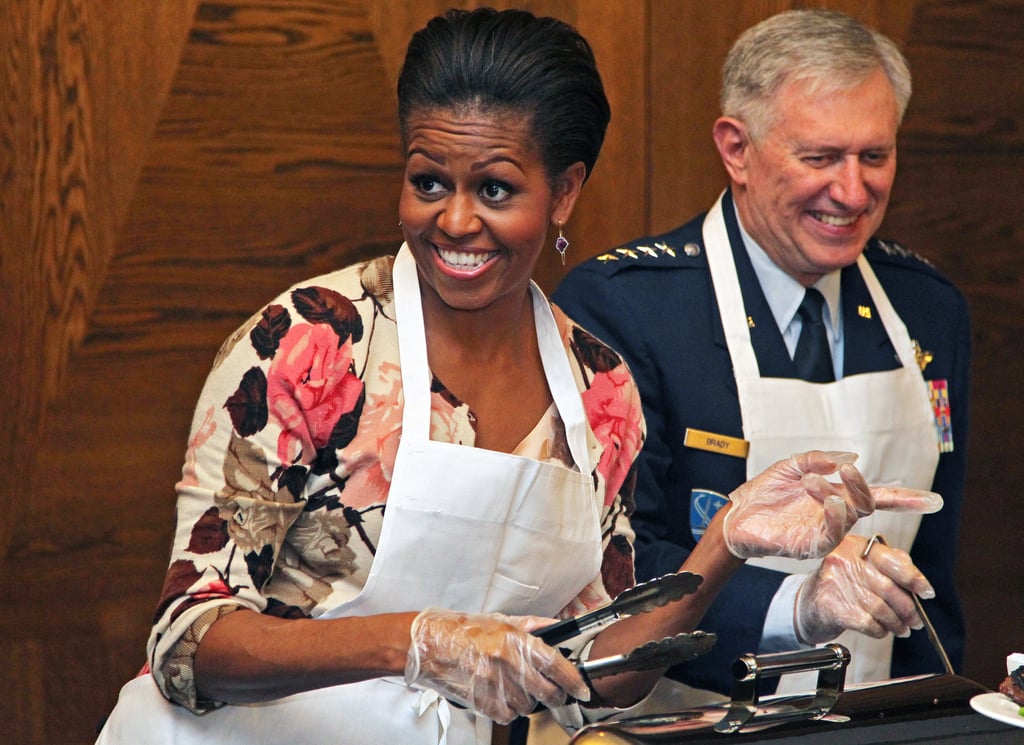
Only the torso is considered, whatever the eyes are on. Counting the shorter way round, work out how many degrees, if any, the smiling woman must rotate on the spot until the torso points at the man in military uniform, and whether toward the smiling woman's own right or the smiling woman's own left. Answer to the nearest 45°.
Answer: approximately 90° to the smiling woman's own left

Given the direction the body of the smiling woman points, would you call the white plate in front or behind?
in front

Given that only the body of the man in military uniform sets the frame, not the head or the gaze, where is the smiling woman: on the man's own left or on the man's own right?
on the man's own right

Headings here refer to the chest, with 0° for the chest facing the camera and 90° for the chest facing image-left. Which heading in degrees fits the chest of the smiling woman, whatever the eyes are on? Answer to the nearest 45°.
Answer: approximately 315°

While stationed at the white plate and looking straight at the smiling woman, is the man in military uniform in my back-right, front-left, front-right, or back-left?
front-right

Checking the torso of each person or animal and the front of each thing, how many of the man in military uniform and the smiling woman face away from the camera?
0

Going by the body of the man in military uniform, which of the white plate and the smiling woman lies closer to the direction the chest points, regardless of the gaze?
the white plate

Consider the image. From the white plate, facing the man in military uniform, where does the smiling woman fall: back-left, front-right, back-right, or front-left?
front-left

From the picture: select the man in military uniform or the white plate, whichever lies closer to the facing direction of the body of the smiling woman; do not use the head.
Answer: the white plate

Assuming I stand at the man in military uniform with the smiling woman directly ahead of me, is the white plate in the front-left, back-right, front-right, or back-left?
front-left

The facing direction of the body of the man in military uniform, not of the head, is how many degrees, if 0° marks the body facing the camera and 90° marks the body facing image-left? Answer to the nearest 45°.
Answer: approximately 315°

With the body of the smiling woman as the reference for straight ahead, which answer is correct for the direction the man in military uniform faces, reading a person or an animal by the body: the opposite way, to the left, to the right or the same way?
the same way
